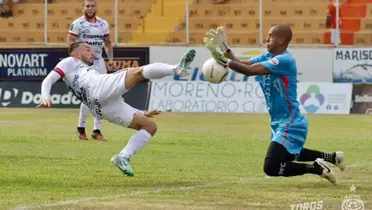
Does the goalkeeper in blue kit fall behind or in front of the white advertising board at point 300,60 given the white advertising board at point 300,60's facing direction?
in front

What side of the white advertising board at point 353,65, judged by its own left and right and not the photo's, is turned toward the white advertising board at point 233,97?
right

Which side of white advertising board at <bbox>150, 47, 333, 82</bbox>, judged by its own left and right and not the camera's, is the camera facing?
front

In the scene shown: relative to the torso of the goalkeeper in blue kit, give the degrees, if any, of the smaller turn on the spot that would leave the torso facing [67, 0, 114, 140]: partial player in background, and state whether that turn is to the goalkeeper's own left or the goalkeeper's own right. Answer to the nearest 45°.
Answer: approximately 45° to the goalkeeper's own right

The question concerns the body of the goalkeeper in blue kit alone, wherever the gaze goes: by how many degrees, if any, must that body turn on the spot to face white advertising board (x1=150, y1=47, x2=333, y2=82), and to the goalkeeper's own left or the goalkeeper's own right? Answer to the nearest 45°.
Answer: approximately 90° to the goalkeeper's own right

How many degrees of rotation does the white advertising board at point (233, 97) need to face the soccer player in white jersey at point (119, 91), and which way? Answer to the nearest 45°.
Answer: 0° — it already faces them

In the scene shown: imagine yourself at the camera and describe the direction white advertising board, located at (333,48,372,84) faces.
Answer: facing the viewer

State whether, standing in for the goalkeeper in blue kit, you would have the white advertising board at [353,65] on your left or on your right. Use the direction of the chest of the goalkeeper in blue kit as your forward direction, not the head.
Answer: on your right

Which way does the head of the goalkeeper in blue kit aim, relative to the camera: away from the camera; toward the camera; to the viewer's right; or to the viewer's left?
to the viewer's left

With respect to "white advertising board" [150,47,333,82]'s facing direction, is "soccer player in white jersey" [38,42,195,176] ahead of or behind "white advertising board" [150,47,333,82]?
ahead

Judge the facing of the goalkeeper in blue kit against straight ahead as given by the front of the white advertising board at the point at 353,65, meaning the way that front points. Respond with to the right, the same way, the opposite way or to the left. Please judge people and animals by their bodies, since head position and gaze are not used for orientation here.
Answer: to the right
